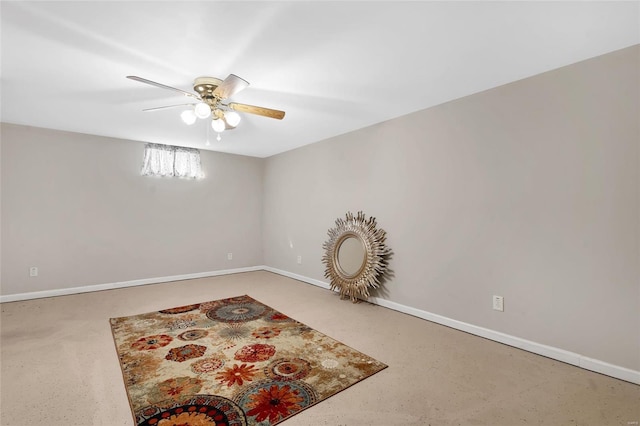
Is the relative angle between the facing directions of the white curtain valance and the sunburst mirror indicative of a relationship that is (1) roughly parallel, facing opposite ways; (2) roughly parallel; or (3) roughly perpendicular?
roughly perpendicular

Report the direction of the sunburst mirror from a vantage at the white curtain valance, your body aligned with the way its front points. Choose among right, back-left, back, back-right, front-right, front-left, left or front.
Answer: front-left

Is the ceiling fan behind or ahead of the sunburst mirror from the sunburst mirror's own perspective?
ahead

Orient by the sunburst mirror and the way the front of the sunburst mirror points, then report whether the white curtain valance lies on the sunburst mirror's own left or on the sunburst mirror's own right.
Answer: on the sunburst mirror's own right

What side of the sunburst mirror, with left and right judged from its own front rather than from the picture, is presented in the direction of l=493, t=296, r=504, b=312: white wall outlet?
left

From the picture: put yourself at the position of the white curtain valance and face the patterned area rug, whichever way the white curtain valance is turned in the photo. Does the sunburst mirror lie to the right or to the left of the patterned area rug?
left

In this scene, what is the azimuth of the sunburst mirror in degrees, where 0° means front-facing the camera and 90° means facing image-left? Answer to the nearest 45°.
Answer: approximately 45°

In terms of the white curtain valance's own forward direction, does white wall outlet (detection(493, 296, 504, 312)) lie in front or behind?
in front

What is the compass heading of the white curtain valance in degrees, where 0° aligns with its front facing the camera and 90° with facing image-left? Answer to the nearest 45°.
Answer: approximately 0°

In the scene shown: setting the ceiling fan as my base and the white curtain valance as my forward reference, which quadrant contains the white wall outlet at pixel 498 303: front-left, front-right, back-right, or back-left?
back-right

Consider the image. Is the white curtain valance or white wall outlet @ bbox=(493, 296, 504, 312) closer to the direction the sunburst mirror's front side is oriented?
the white curtain valance
